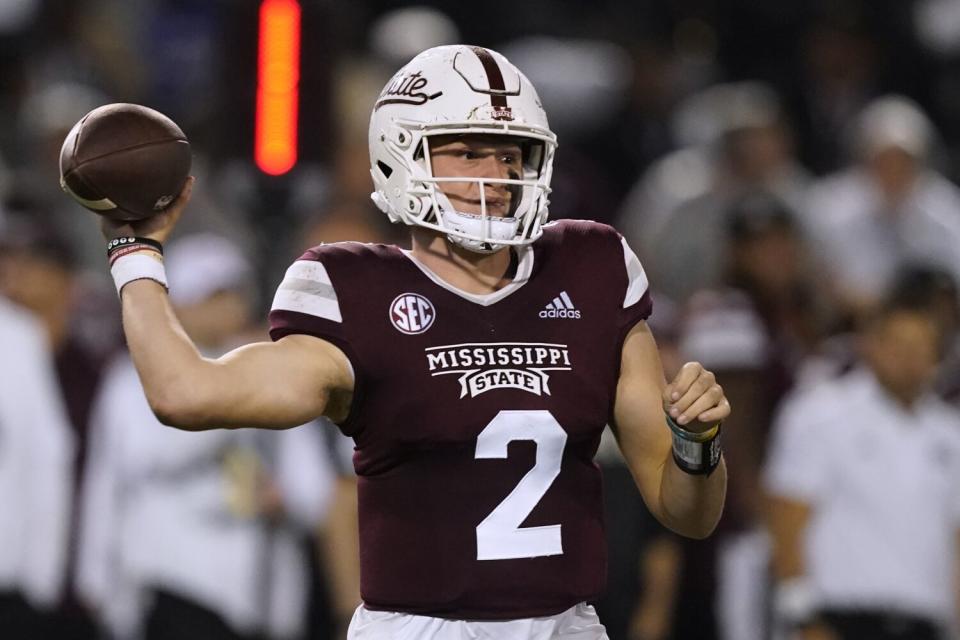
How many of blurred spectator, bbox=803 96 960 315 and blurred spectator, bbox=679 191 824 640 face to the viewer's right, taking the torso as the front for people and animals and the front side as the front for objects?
0

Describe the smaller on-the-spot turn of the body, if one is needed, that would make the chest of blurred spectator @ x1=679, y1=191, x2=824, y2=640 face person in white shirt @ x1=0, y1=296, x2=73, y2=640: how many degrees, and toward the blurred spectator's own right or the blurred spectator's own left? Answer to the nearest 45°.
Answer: approximately 45° to the blurred spectator's own right

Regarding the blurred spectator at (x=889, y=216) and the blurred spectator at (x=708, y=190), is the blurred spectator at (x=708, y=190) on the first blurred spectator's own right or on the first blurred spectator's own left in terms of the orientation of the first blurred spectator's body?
on the first blurred spectator's own right

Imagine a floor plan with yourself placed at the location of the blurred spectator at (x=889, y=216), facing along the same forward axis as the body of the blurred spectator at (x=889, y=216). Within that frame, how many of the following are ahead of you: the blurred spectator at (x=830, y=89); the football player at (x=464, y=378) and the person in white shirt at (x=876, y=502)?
2

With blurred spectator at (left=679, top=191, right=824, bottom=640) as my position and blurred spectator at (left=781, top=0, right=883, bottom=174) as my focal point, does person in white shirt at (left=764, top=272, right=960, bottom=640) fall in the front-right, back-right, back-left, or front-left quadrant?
back-right

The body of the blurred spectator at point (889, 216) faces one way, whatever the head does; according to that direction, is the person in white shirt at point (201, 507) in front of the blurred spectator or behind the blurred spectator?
in front

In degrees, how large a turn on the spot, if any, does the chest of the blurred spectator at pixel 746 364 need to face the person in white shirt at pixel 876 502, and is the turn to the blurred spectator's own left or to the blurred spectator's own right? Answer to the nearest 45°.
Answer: approximately 90° to the blurred spectator's own left

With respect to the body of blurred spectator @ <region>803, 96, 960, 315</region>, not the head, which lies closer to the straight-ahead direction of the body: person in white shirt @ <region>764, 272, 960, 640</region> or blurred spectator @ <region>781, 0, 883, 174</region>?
the person in white shirt

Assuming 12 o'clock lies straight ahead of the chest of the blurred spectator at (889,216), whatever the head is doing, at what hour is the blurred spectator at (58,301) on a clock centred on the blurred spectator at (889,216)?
the blurred spectator at (58,301) is roughly at 2 o'clock from the blurred spectator at (889,216).

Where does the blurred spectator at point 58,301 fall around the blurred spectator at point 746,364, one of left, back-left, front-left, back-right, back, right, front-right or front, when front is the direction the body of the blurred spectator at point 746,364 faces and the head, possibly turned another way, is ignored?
front-right

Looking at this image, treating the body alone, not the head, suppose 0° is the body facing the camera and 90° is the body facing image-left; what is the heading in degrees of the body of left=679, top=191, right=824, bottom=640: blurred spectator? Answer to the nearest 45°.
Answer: approximately 45°

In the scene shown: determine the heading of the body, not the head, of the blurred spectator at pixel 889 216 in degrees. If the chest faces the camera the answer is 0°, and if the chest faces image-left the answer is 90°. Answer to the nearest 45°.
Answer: approximately 0°

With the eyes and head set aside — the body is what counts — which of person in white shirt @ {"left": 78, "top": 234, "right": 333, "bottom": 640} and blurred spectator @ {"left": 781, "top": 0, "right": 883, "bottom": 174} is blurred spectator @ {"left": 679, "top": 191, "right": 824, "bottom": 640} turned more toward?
the person in white shirt
